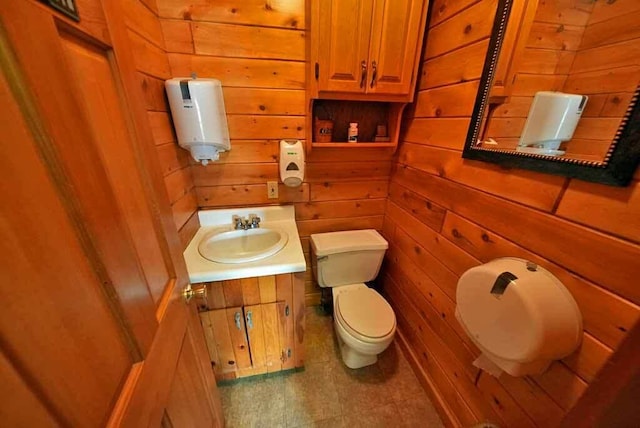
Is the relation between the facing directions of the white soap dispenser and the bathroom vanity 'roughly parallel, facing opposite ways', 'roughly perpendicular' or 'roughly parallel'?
roughly parallel

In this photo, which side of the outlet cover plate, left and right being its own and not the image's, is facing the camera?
front

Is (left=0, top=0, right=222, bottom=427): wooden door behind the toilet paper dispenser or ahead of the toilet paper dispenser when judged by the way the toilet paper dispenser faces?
ahead

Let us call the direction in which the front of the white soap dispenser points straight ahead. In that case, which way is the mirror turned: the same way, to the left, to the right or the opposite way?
to the right

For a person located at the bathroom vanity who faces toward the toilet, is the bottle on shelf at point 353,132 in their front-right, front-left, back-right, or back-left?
front-left

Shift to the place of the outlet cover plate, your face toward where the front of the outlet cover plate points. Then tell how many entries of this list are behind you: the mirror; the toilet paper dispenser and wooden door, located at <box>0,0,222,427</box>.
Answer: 0

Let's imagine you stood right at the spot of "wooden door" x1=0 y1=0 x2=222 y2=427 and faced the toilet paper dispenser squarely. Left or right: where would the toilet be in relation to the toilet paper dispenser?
left

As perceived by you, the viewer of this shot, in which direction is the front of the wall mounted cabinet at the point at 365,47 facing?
facing the viewer

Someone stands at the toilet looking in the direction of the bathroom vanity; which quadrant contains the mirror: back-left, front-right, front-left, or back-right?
back-left

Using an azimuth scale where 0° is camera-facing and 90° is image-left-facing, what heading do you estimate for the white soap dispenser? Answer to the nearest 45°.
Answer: approximately 0°

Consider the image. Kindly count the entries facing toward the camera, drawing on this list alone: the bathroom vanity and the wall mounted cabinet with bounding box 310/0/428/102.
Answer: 2

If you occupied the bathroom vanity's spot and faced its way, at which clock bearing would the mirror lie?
The mirror is roughly at 10 o'clock from the bathroom vanity.

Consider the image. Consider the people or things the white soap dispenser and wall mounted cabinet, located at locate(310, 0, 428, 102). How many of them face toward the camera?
2

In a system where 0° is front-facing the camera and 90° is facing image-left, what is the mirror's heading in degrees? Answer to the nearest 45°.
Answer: approximately 45°

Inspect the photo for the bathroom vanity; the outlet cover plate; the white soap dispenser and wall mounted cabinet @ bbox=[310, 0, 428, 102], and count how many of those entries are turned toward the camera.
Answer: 4

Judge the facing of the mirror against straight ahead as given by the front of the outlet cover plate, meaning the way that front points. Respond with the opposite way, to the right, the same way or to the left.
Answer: to the right

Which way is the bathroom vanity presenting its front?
toward the camera

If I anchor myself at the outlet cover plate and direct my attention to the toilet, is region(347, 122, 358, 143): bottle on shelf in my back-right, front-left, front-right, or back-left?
front-left

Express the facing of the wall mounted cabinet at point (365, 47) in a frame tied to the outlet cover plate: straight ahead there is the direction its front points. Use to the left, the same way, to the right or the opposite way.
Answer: the same way
